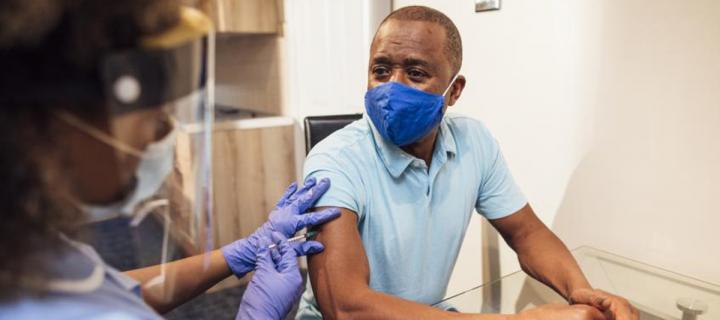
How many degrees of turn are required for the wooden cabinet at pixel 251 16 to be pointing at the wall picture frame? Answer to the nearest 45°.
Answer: approximately 45° to its left

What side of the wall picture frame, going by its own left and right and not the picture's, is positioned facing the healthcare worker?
front

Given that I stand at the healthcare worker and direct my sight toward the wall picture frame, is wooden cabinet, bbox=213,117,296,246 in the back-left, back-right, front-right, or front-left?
front-left

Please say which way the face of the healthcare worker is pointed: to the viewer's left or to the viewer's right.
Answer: to the viewer's right

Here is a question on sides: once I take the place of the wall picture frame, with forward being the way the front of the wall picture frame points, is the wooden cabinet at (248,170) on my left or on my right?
on my right

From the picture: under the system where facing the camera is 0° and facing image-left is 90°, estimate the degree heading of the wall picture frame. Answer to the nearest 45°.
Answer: approximately 0°

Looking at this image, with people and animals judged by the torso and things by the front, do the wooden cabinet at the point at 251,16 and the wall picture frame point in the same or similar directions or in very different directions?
same or similar directions

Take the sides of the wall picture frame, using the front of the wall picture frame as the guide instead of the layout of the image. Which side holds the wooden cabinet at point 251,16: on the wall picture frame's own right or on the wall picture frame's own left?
on the wall picture frame's own right

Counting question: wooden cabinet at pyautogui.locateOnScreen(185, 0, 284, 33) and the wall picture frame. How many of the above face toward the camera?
2

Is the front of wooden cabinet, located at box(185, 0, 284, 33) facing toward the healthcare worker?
yes

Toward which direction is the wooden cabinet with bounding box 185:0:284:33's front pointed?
toward the camera
